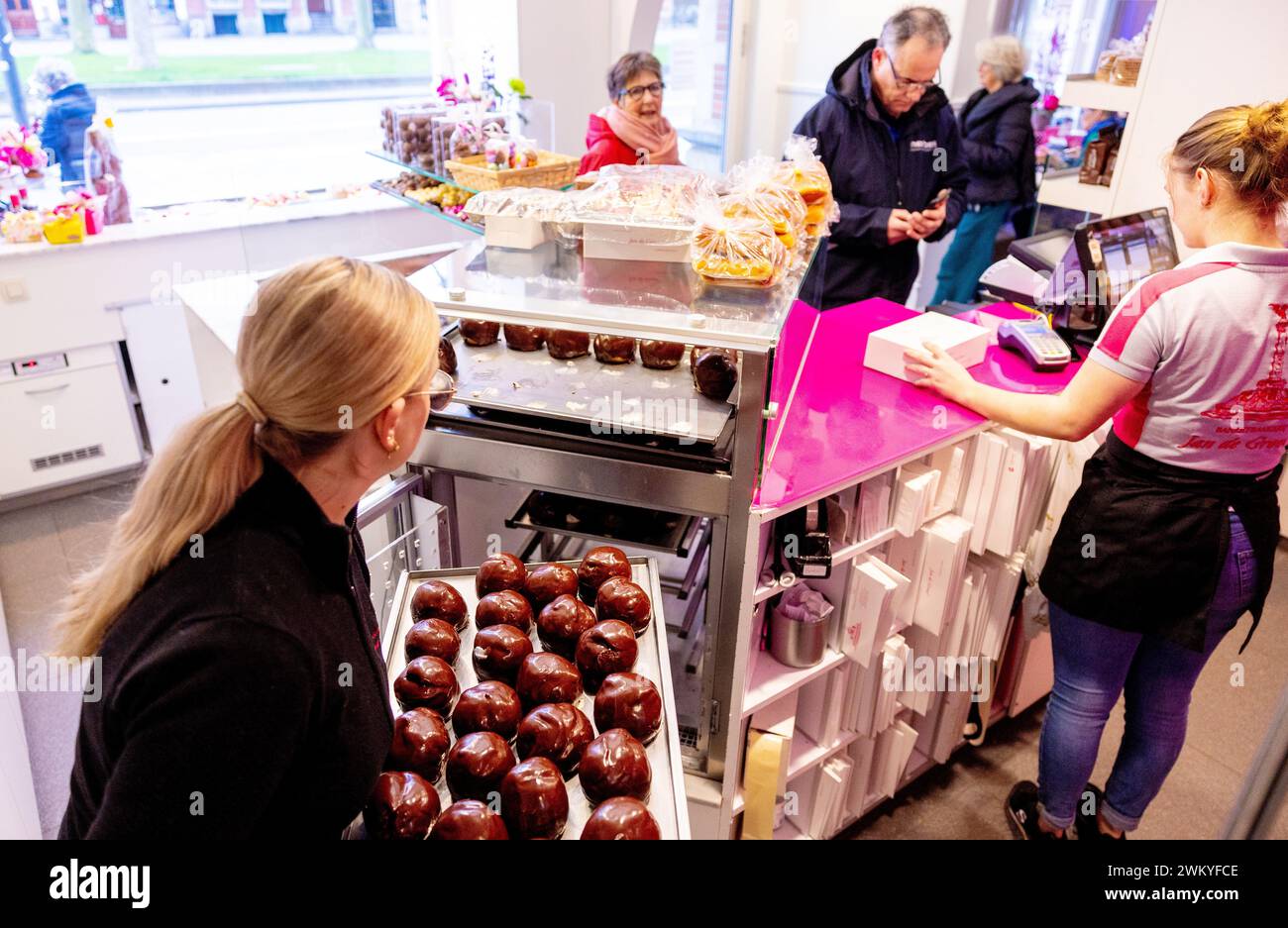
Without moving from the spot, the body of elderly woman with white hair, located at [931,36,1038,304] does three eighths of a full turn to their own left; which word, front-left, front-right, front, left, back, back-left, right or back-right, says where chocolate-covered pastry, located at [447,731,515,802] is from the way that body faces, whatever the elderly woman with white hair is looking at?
front-right

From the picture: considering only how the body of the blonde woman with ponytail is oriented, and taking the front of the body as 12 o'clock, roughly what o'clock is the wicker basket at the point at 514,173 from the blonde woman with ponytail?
The wicker basket is roughly at 10 o'clock from the blonde woman with ponytail.

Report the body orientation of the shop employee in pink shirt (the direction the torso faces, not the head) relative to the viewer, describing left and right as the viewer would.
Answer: facing away from the viewer and to the left of the viewer

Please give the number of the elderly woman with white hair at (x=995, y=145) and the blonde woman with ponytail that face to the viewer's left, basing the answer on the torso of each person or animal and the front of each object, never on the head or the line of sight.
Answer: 1

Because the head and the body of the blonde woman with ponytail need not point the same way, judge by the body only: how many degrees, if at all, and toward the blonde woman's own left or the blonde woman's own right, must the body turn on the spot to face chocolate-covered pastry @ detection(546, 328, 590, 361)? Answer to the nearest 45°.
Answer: approximately 45° to the blonde woman's own left

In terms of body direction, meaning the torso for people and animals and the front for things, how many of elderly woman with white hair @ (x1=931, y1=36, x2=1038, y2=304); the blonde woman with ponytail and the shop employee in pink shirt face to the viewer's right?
1

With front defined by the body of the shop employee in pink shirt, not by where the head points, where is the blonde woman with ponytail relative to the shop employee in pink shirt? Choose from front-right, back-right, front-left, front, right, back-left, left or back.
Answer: left

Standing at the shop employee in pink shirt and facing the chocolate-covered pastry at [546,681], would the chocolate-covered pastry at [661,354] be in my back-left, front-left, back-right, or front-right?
front-right

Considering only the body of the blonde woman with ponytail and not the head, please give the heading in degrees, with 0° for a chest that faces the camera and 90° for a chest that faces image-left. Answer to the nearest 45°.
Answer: approximately 270°

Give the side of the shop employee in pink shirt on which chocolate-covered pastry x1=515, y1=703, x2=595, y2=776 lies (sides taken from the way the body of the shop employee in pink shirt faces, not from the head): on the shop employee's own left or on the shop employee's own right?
on the shop employee's own left

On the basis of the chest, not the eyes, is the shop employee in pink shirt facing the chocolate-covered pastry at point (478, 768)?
no

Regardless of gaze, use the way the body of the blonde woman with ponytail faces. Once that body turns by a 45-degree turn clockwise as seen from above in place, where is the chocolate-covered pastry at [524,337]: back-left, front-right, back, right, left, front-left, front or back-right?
left

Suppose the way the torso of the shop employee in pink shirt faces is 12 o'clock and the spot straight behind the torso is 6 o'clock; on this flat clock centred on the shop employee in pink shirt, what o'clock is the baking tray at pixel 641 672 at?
The baking tray is roughly at 9 o'clock from the shop employee in pink shirt.

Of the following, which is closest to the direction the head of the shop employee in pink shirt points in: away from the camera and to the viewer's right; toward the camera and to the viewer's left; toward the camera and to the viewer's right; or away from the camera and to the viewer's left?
away from the camera and to the viewer's left

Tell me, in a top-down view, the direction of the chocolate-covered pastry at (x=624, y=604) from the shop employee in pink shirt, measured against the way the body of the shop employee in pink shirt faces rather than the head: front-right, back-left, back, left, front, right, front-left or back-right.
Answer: left

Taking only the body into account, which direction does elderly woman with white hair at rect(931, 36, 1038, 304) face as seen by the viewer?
to the viewer's left
